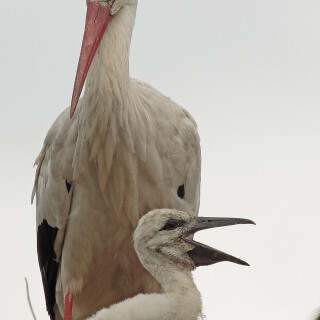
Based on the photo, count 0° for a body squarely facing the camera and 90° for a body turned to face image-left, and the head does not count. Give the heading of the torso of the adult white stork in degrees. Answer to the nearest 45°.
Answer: approximately 0°

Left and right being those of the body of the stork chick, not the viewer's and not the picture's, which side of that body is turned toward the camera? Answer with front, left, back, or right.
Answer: right

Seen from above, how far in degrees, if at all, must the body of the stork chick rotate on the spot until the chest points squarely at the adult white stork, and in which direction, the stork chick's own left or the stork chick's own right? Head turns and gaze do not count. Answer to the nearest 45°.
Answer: approximately 135° to the stork chick's own left

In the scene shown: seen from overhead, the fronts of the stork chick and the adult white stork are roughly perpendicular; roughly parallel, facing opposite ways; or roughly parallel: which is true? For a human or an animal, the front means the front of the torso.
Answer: roughly perpendicular

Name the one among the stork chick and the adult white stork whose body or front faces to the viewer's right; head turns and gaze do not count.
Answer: the stork chick

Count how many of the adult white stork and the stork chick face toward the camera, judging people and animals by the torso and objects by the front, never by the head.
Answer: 1
